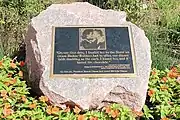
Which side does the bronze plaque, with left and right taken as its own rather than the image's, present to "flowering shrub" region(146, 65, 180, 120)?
left

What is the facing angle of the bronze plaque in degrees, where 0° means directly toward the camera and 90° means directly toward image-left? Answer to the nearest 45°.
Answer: approximately 0°
